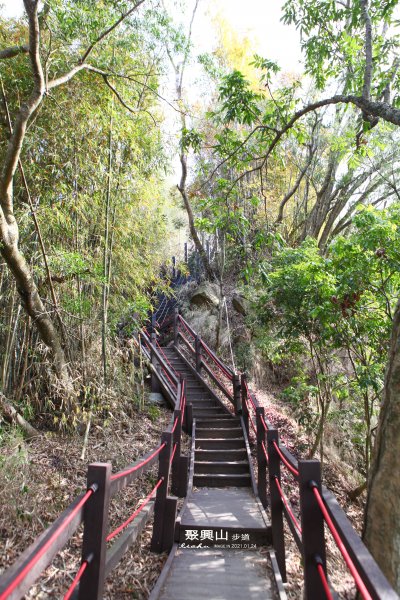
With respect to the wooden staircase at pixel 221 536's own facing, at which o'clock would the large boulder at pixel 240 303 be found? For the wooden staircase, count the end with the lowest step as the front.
The large boulder is roughly at 6 o'clock from the wooden staircase.

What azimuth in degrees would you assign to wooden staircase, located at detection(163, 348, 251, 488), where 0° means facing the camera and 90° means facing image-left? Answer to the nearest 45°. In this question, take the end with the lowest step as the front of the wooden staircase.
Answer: approximately 0°

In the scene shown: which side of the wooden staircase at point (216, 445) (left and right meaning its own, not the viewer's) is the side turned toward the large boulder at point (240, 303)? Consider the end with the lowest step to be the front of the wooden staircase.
back

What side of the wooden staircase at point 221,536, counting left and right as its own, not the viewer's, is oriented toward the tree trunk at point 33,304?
right
